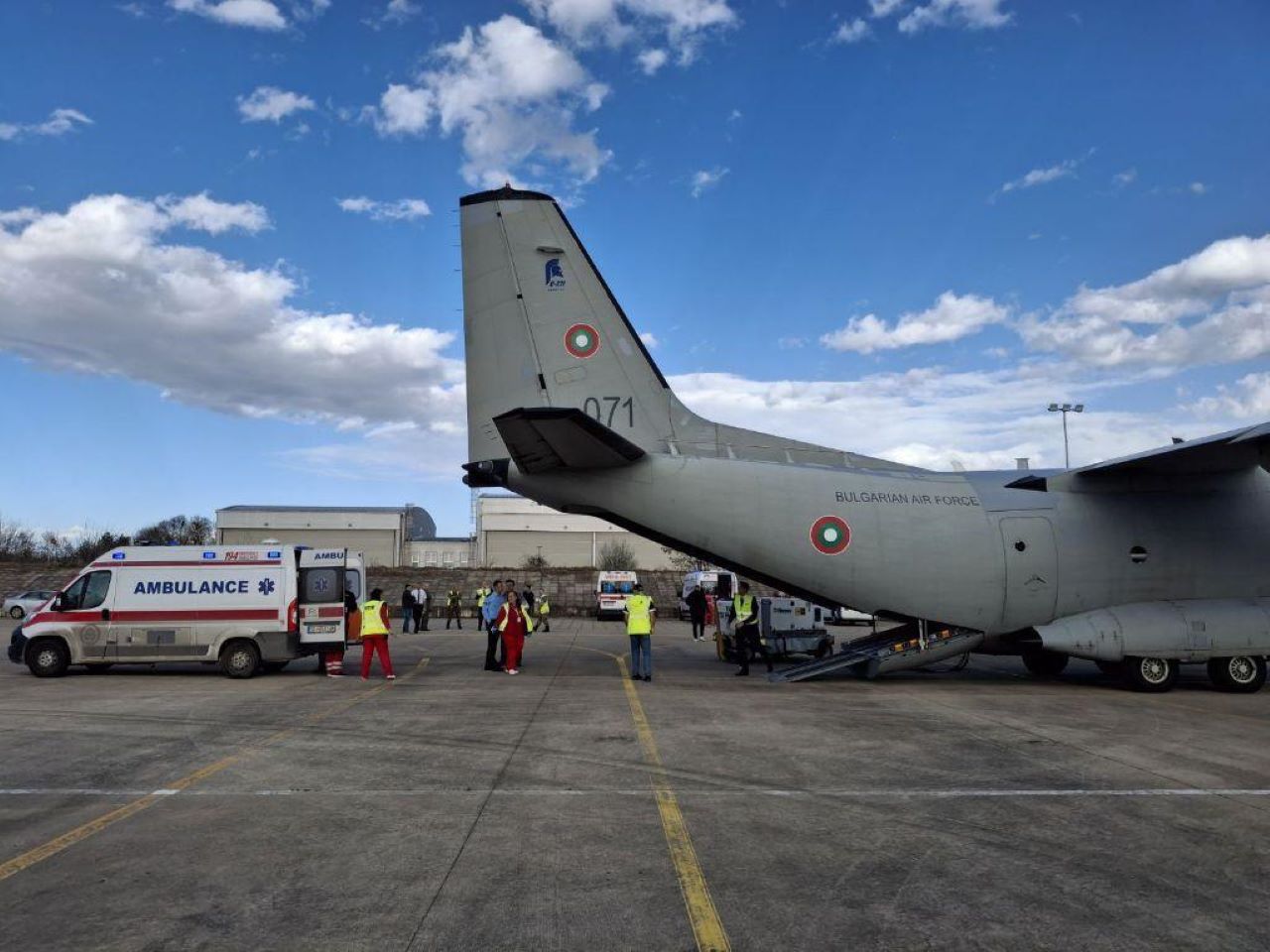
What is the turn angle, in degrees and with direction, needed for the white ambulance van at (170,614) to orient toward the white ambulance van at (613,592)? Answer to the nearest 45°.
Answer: approximately 135° to its right

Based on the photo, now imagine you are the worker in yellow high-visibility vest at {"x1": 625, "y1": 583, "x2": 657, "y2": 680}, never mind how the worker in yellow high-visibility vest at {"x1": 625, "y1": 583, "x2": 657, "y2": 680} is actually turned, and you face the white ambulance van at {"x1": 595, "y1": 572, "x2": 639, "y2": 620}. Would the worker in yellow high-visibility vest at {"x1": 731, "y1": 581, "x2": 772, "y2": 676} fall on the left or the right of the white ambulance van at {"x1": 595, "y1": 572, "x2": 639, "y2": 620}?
right

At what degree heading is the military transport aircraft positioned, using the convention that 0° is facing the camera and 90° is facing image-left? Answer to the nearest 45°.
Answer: approximately 270°

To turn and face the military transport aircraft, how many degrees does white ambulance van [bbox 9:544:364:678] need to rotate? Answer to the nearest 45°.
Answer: approximately 135° to its left

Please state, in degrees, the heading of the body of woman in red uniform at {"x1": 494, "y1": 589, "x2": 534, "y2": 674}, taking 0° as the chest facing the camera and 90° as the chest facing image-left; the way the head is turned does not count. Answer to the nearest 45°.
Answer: approximately 0°

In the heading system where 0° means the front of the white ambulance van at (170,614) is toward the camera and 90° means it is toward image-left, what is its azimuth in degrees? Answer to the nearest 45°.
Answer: approximately 90°

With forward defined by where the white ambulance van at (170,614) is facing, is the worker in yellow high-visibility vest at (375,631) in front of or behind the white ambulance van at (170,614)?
behind
